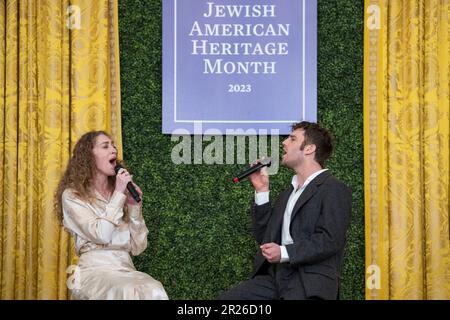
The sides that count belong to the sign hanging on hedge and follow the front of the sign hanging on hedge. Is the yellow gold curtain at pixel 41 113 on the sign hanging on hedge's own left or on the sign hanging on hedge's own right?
on the sign hanging on hedge's own right

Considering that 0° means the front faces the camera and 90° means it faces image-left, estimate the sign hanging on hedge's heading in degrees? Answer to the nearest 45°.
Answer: approximately 0°
